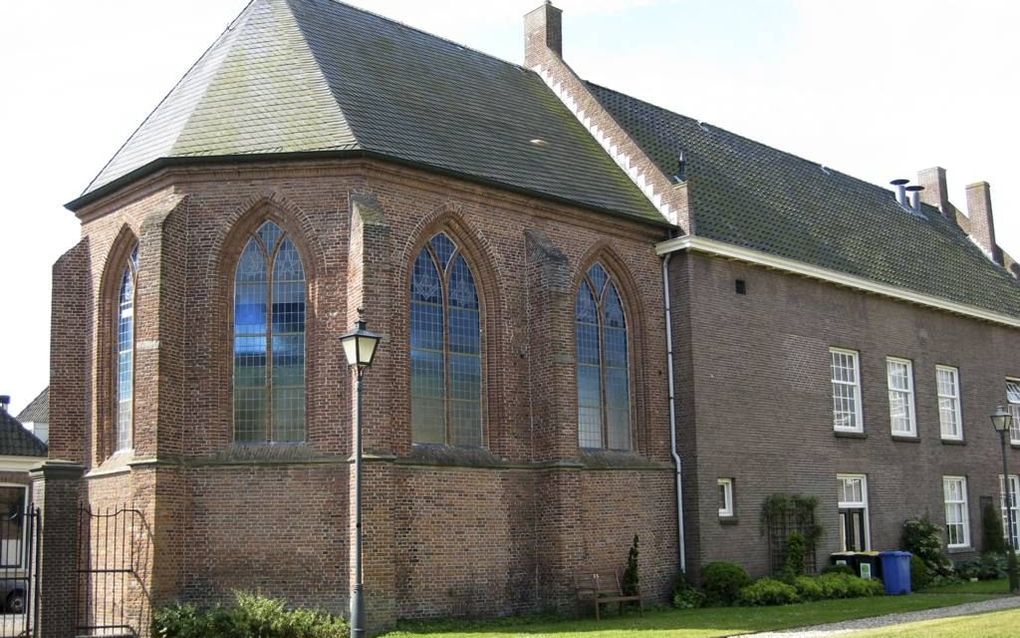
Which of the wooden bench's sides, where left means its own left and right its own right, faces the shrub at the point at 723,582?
left

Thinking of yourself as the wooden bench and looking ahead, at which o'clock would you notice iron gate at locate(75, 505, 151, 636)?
The iron gate is roughly at 4 o'clock from the wooden bench.

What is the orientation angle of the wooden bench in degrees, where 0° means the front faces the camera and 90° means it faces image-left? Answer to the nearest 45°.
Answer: approximately 315°

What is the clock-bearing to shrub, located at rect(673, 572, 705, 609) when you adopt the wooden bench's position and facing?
The shrub is roughly at 9 o'clock from the wooden bench.

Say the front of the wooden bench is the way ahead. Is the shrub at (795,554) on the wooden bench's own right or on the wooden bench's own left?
on the wooden bench's own left

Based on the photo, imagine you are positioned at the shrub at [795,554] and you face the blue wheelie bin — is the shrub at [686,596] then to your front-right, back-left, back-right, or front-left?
back-right
